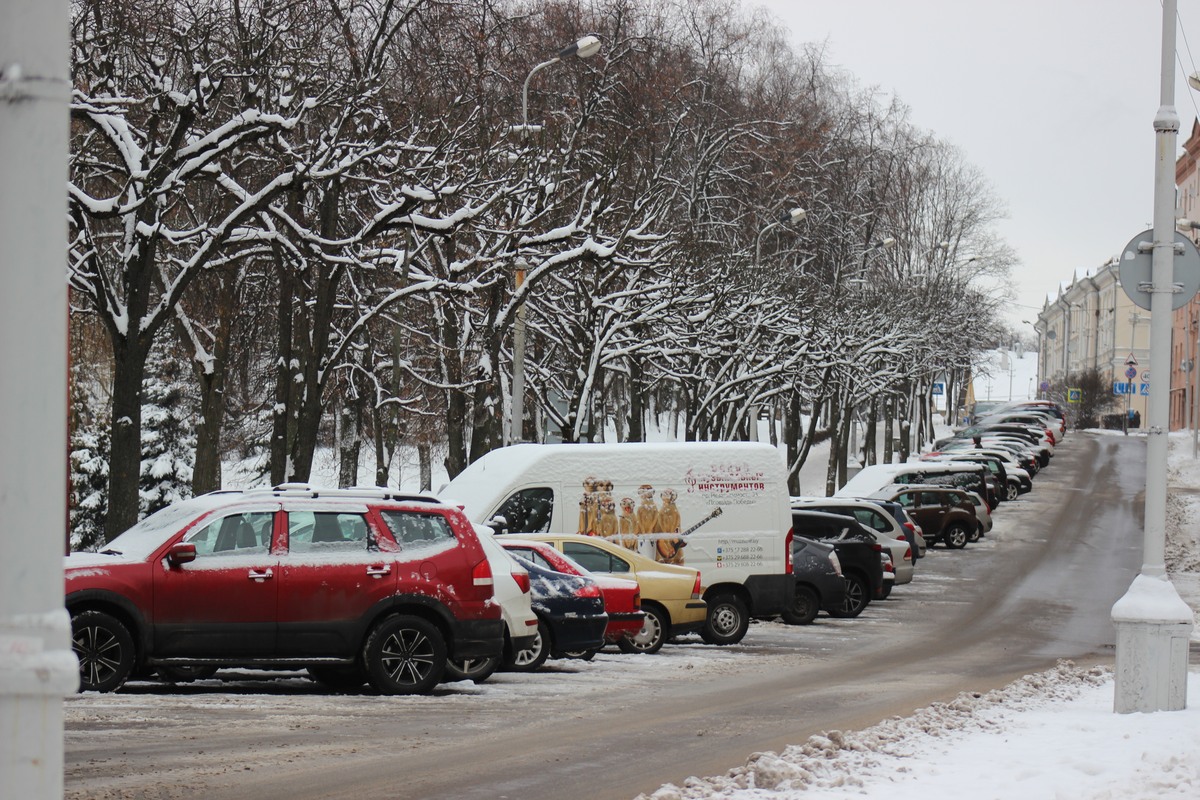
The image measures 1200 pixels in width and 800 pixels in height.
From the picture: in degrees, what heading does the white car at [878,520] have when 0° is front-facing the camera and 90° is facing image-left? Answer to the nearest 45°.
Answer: approximately 90°

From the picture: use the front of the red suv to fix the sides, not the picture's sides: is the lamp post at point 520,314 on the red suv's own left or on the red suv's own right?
on the red suv's own right

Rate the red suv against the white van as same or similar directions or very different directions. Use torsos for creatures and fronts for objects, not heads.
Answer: same or similar directions

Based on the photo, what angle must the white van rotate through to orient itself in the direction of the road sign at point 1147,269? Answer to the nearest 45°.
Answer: approximately 90° to its left

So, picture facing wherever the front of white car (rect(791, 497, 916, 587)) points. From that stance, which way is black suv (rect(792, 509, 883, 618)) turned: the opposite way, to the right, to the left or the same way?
the same way

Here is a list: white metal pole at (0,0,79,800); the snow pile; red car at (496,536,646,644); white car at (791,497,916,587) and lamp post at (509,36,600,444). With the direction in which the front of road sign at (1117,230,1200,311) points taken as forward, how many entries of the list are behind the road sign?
2

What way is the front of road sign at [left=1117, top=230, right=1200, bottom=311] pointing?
away from the camera

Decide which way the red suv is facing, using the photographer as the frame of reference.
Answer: facing to the left of the viewer

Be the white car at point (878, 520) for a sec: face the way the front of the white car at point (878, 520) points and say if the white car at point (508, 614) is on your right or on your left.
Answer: on your left

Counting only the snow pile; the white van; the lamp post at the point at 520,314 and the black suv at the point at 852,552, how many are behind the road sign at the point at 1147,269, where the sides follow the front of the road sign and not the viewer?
1

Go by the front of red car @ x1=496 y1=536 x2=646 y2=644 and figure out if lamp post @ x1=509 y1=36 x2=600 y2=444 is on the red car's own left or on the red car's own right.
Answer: on the red car's own right

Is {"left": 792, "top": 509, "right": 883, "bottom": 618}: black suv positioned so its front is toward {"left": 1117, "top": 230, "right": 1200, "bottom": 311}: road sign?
no

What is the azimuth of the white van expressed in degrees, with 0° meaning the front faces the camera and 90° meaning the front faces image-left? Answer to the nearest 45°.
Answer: approximately 90°

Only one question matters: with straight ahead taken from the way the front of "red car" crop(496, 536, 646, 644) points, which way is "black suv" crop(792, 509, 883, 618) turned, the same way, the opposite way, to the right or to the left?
the same way

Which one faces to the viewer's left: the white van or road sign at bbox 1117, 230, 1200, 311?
the white van

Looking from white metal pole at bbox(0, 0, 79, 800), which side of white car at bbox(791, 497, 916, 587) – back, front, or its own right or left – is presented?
left

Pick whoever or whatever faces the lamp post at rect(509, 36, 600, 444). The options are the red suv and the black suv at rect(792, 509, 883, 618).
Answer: the black suv
